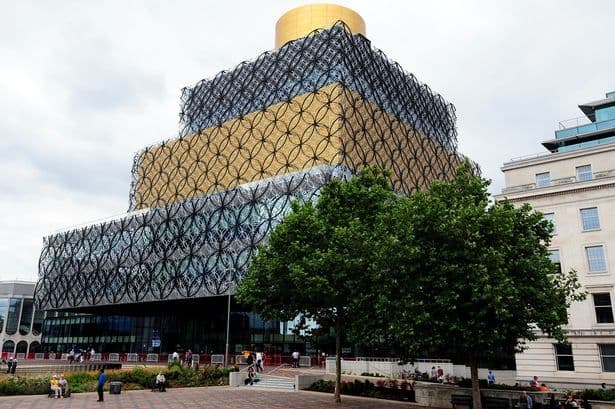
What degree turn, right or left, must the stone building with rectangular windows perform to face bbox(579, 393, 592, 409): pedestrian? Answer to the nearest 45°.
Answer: approximately 45° to its left

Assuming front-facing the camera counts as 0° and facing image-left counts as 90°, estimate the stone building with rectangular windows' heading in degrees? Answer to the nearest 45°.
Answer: approximately 45°
